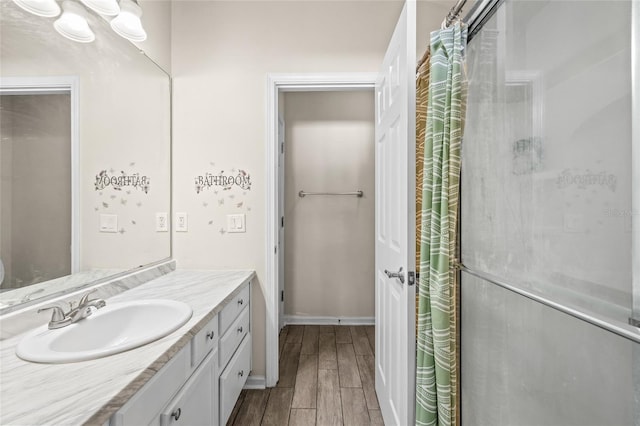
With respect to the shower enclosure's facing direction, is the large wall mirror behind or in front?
in front

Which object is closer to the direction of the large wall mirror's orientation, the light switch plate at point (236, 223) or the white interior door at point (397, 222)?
the white interior door

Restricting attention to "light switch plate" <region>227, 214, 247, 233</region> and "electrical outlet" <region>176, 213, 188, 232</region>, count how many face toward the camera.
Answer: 2

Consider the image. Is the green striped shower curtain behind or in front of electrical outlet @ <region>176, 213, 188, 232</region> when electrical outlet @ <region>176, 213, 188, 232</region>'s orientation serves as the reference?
in front

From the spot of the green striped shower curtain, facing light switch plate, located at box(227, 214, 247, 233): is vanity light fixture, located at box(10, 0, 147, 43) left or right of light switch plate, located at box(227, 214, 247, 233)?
left

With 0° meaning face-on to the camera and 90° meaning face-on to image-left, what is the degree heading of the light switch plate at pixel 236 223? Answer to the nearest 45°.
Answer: approximately 0°

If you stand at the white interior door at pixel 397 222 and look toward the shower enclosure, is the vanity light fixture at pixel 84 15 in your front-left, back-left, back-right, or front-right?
back-right

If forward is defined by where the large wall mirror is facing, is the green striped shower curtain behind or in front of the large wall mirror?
in front
